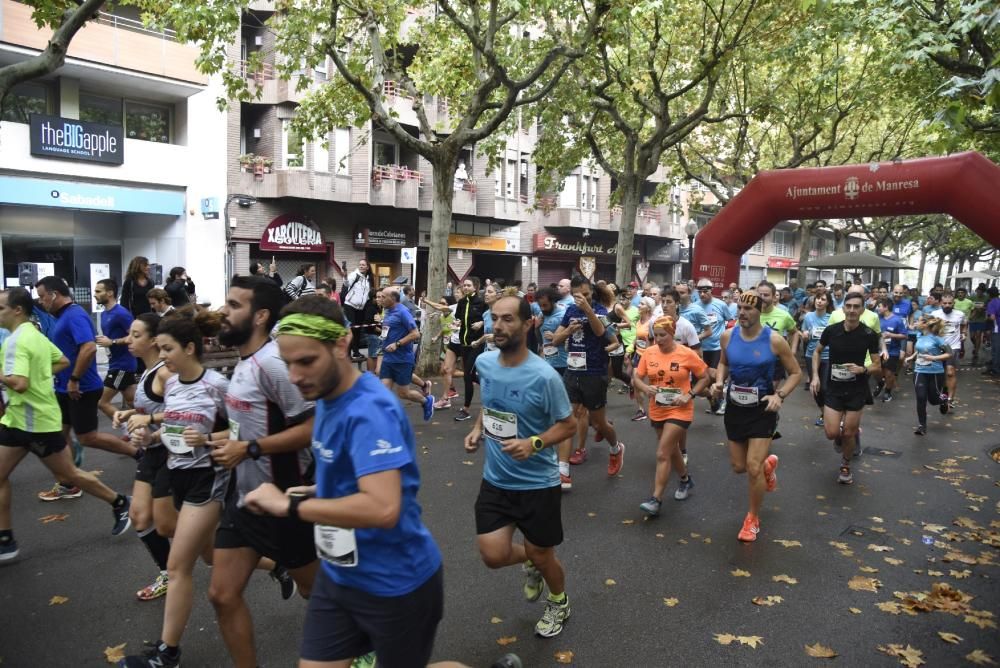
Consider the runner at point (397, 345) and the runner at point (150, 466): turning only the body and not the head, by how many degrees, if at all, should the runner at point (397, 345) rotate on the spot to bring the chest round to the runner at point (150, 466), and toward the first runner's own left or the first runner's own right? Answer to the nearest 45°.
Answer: approximately 90° to the first runner's own left

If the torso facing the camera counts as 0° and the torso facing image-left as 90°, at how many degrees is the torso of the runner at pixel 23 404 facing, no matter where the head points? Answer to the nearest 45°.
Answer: approximately 90°

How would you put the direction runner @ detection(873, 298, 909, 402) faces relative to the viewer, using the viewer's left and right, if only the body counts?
facing the viewer and to the left of the viewer

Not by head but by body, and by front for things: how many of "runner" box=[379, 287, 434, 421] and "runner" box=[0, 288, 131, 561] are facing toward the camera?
0

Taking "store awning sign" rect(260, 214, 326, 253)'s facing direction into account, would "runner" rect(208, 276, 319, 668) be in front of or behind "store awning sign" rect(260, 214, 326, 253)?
in front

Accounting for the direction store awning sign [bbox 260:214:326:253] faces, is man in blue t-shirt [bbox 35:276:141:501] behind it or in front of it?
in front

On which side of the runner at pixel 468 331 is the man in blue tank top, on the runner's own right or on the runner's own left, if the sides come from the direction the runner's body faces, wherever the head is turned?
on the runner's own left

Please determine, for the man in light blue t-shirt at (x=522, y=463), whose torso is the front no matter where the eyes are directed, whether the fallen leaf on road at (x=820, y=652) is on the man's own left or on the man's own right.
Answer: on the man's own left

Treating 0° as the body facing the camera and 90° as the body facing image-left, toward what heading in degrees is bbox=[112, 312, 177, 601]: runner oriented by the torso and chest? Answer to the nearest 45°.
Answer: approximately 45°

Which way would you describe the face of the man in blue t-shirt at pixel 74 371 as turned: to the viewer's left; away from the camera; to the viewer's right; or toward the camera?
to the viewer's left

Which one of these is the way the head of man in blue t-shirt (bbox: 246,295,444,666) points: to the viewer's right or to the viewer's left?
to the viewer's left

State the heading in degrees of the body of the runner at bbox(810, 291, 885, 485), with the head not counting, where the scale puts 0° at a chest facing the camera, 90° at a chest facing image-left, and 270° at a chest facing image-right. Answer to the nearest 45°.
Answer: approximately 0°

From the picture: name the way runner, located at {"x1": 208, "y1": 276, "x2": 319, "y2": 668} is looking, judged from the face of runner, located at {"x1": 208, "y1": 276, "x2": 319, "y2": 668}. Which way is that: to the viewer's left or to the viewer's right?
to the viewer's left

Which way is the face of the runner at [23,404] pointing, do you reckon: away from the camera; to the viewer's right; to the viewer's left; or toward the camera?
to the viewer's left

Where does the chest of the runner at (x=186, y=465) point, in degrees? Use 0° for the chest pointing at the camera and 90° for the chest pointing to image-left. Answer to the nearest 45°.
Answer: approximately 45°

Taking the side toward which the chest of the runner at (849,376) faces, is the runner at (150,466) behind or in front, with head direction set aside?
in front
